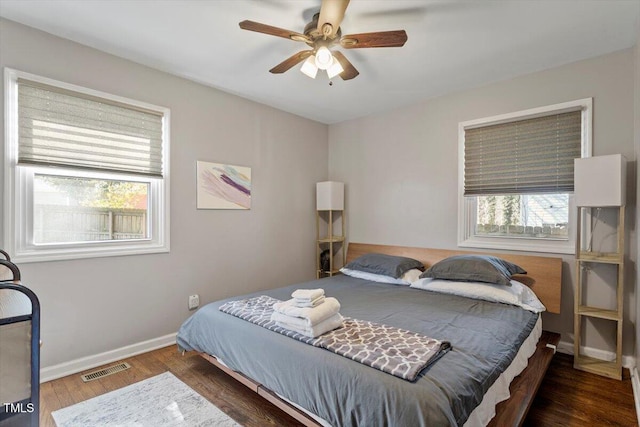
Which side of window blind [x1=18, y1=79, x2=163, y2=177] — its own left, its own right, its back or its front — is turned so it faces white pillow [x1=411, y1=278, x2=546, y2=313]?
front

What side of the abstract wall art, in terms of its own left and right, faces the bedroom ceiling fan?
front

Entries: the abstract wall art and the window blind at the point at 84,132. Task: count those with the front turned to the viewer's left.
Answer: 0

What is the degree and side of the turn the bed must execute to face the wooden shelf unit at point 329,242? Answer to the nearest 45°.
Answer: approximately 135° to its right

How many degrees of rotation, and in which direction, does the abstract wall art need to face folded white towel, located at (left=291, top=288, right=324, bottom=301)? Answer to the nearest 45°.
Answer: approximately 45° to its right

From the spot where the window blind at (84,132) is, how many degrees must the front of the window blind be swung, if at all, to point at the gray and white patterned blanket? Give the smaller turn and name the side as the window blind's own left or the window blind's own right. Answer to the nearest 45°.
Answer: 0° — it already faces it

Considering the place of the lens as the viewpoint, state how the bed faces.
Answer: facing the viewer and to the left of the viewer

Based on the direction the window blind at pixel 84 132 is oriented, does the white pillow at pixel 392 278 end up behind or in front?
in front

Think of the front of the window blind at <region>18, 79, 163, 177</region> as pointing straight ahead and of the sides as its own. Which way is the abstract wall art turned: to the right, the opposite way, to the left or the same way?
the same way

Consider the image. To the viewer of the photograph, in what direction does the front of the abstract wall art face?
facing the viewer and to the right of the viewer

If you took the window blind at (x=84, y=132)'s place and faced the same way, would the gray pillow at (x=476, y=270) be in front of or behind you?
in front

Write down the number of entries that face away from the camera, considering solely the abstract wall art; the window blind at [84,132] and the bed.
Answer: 0

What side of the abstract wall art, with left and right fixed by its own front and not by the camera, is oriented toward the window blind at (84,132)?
right
